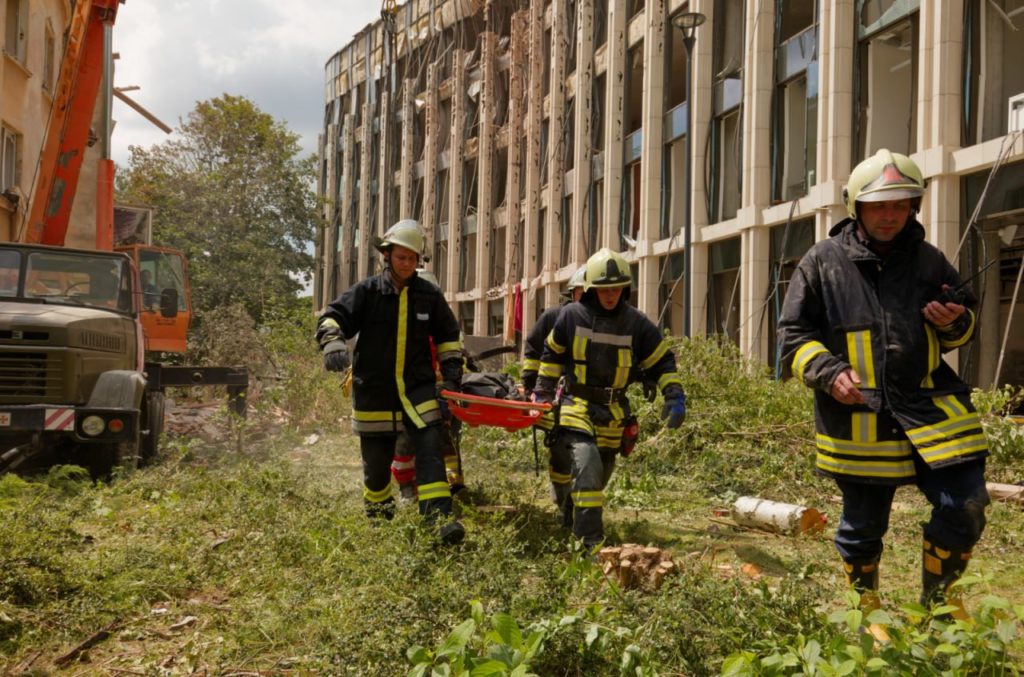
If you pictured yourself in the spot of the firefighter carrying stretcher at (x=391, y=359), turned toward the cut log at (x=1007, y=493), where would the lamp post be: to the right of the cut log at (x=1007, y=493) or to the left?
left

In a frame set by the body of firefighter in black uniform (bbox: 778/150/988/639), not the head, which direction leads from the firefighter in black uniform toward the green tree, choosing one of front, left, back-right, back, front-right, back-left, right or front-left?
back-right

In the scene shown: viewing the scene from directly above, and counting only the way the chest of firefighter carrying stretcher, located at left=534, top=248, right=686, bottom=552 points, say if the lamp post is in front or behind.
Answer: behind

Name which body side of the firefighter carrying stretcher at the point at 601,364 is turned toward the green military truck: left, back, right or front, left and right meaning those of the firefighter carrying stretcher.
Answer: right

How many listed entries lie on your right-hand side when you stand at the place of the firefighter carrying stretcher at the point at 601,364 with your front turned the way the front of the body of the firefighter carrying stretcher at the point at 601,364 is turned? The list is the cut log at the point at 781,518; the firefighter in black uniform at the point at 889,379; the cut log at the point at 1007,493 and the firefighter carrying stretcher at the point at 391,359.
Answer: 1

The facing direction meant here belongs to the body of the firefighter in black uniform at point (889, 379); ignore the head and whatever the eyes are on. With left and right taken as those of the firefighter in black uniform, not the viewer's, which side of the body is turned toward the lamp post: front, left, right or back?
back

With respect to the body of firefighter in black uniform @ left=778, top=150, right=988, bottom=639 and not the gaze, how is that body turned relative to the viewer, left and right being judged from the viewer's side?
facing the viewer

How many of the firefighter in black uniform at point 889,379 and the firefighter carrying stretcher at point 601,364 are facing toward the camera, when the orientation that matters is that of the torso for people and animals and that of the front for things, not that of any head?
2

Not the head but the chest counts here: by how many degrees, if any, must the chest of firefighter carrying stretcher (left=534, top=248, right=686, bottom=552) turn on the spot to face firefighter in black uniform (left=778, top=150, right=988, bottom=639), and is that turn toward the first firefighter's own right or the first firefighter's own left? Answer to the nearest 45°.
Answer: approximately 45° to the first firefighter's own left

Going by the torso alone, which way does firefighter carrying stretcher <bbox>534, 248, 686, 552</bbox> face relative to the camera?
toward the camera

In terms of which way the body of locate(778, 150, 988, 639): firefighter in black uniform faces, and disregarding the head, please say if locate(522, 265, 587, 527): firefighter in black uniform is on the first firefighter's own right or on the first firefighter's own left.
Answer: on the first firefighter's own right

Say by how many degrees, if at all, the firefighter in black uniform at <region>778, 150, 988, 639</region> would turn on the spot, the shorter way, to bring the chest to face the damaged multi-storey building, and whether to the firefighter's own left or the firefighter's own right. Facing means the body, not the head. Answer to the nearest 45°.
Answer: approximately 180°
